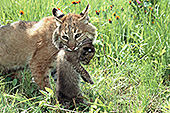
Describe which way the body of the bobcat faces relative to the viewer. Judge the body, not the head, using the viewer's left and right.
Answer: facing the viewer and to the right of the viewer
